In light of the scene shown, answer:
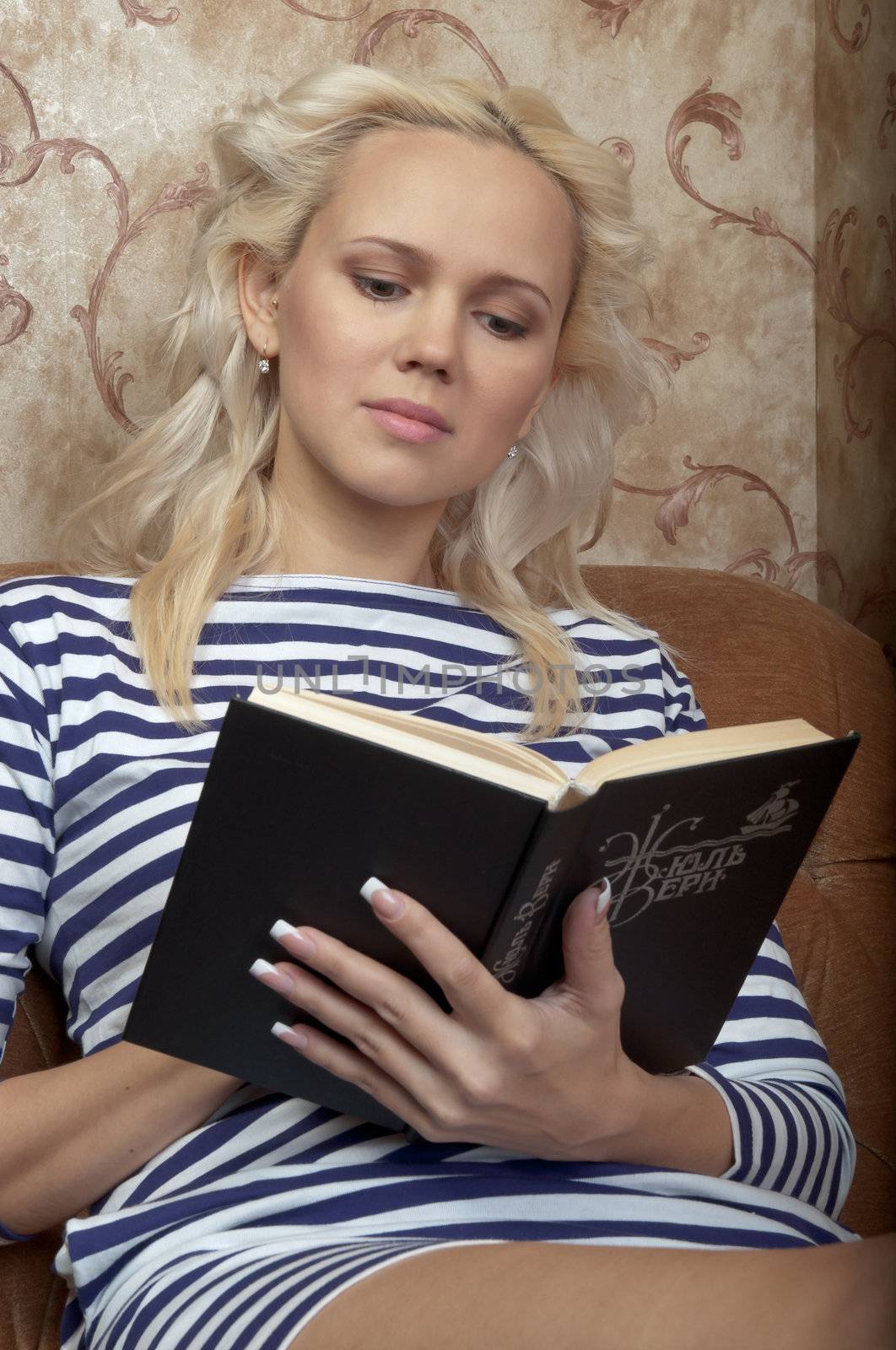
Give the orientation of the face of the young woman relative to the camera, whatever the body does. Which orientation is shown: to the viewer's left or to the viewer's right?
to the viewer's right

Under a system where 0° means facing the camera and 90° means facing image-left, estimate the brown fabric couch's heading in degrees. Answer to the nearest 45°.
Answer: approximately 0°
